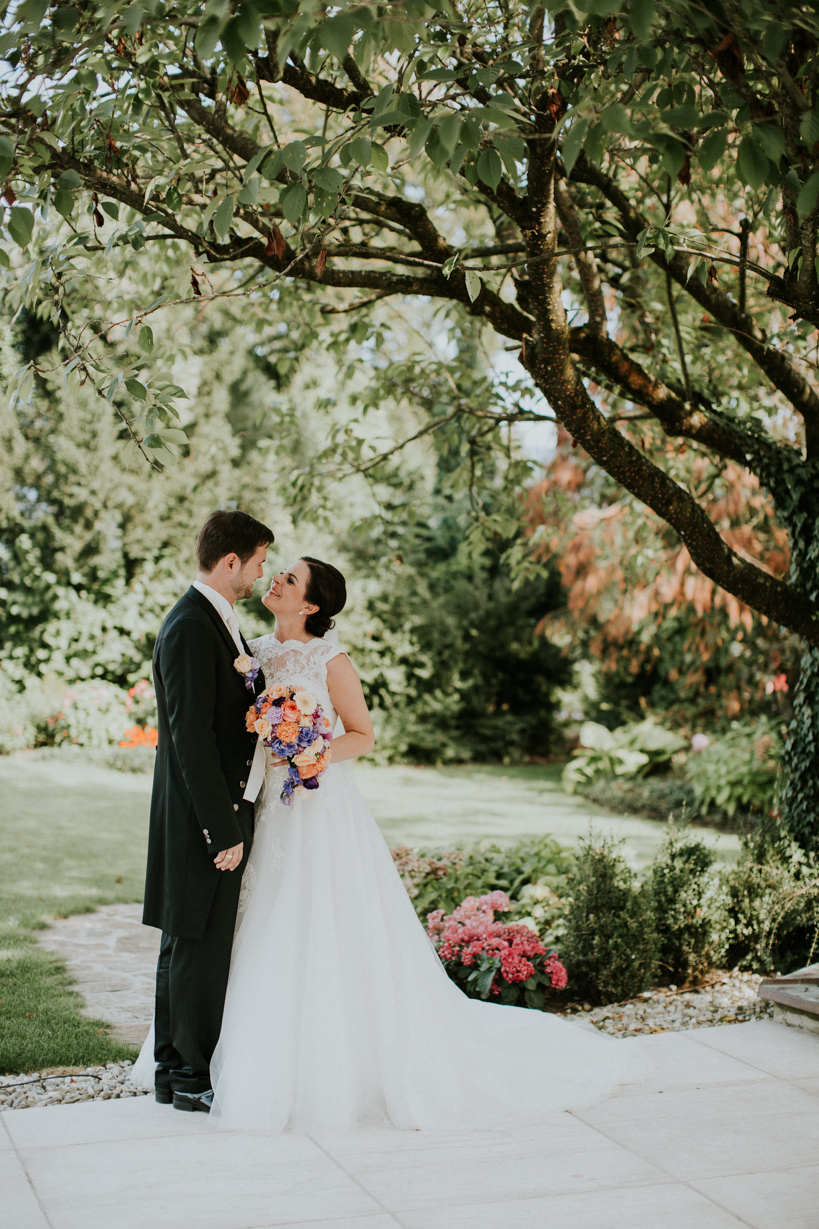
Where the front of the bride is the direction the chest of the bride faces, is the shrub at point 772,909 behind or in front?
behind

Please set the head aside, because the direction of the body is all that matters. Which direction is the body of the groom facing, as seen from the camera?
to the viewer's right

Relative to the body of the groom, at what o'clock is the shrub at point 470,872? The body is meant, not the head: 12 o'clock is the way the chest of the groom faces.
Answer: The shrub is roughly at 10 o'clock from the groom.

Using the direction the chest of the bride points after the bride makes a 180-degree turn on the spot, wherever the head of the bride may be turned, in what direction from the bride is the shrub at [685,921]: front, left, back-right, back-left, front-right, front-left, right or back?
front

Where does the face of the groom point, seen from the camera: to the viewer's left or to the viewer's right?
to the viewer's right

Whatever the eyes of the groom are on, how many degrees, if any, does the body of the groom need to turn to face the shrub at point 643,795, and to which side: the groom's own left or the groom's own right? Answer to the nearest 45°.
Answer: approximately 45° to the groom's own left

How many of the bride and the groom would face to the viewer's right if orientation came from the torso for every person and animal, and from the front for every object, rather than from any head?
1

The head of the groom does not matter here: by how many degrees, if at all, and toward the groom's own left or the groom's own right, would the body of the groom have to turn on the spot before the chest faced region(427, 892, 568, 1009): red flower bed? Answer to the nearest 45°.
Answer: approximately 45° to the groom's own left

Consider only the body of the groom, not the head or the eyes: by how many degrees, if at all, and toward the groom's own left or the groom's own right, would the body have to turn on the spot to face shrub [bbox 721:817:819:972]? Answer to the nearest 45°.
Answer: approximately 45° to the groom's own left
